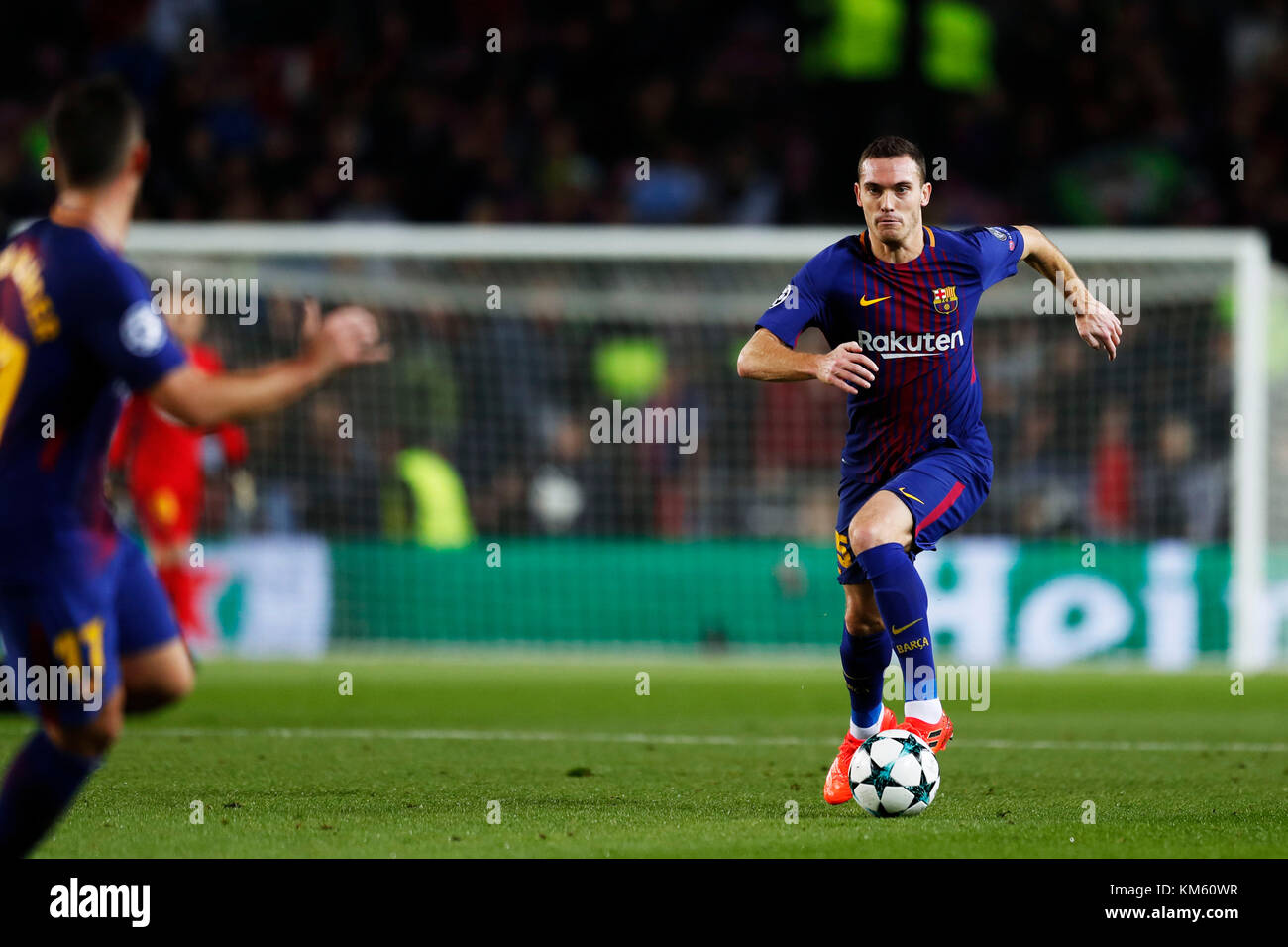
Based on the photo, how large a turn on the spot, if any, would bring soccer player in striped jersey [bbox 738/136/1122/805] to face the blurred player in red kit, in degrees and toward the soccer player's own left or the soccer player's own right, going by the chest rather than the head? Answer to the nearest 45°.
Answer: approximately 135° to the soccer player's own right

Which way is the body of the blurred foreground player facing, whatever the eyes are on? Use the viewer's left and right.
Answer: facing away from the viewer and to the right of the viewer

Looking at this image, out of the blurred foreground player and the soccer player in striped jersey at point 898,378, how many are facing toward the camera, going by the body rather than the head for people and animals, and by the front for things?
1

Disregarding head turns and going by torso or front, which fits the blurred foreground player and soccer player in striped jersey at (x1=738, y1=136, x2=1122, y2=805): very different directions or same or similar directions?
very different directions

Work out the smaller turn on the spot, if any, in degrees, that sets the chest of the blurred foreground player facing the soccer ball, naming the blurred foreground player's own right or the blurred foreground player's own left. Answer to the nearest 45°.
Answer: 0° — they already face it

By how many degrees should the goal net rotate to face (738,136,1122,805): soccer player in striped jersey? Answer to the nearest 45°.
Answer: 0° — it already faces them

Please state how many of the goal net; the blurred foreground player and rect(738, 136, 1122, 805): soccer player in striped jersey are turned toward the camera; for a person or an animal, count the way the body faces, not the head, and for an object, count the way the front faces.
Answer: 2

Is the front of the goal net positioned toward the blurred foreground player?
yes
